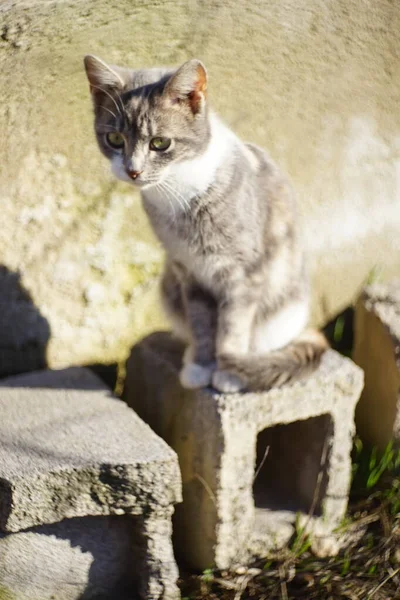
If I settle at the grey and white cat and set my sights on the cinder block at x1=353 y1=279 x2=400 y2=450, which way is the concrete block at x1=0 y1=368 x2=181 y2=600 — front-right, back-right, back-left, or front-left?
back-right

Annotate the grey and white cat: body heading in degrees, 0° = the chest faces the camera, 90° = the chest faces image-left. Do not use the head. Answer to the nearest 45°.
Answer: approximately 45°
